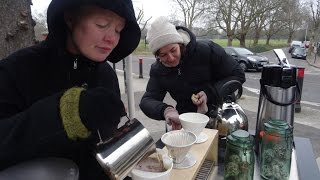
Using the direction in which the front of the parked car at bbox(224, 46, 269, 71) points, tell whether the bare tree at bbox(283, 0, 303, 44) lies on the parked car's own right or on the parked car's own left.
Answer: on the parked car's own left

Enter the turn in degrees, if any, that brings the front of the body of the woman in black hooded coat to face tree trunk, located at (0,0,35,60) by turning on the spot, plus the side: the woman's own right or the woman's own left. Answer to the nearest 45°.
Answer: approximately 135° to the woman's own left

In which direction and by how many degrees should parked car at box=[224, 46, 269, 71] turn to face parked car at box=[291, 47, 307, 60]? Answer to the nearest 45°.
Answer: approximately 135° to its left

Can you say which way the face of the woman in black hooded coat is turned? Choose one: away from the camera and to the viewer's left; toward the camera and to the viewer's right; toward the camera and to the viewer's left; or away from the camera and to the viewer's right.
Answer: toward the camera and to the viewer's right

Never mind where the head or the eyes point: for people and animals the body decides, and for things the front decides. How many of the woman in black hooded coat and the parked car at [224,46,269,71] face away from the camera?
0

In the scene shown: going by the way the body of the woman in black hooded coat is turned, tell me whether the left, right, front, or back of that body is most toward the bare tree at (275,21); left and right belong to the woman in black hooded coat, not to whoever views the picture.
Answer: left

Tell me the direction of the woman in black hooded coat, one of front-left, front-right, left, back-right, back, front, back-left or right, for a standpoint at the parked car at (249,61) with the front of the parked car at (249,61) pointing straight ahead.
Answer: front-right

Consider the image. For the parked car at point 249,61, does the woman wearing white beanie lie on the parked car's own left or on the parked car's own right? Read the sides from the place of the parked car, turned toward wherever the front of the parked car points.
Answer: on the parked car's own right

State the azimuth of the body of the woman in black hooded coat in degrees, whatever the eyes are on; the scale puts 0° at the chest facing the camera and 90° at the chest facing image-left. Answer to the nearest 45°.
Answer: approximately 315°

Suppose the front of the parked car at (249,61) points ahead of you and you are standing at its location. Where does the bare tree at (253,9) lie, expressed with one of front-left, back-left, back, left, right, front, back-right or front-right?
back-left

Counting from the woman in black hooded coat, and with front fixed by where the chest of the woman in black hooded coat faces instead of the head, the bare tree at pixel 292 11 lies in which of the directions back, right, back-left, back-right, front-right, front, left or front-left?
left
